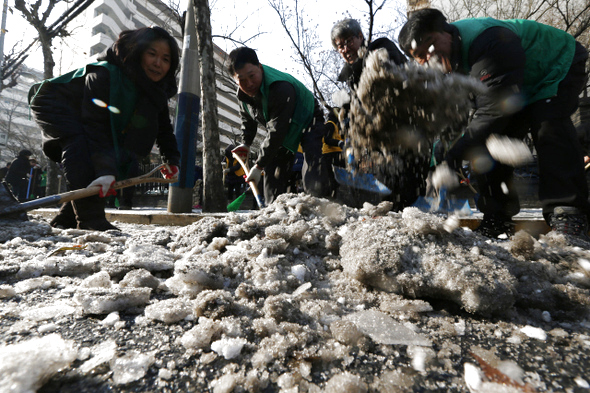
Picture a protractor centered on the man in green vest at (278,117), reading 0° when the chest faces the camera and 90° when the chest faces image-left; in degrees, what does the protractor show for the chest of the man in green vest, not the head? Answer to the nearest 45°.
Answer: approximately 45°

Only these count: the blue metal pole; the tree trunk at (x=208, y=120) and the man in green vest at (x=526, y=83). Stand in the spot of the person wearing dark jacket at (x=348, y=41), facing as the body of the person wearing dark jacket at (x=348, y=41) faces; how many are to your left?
1

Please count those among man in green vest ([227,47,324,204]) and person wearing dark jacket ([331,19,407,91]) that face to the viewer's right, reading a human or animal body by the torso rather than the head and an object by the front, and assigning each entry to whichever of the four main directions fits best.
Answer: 0

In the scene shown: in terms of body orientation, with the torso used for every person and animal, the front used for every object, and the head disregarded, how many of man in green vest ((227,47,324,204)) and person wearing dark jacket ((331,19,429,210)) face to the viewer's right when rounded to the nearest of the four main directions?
0

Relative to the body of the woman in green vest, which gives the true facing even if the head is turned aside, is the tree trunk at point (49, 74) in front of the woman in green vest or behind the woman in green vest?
behind

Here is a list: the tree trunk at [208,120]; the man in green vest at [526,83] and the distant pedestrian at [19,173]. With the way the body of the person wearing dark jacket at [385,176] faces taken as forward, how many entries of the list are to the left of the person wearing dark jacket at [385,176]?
1

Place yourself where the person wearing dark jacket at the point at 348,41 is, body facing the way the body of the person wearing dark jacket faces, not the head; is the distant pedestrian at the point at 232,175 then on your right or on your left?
on your right

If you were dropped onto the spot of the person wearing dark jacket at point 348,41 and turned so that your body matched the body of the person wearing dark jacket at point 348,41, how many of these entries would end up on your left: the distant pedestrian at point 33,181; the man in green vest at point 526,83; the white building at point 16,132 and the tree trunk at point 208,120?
1
